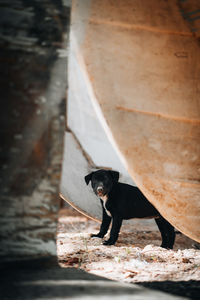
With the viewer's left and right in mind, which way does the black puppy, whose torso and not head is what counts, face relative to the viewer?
facing to the left of the viewer
